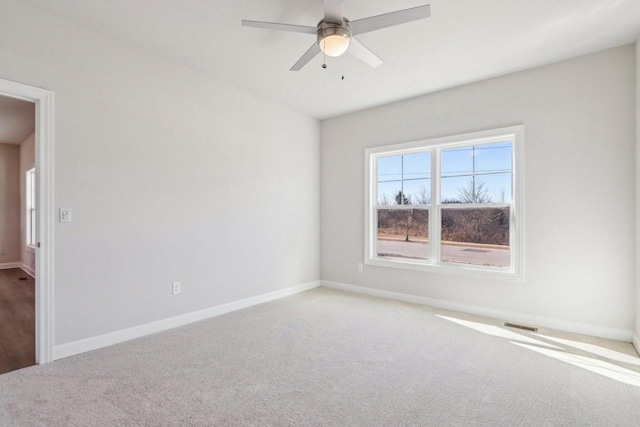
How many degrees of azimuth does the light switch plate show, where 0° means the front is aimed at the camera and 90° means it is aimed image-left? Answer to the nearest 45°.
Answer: approximately 0°

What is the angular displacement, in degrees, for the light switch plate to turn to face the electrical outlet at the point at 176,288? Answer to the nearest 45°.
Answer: approximately 90° to its left

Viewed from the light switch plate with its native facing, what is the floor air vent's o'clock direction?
The floor air vent is roughly at 10 o'clock from the light switch plate.

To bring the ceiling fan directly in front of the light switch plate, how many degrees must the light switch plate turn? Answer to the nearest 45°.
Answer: approximately 45° to its left

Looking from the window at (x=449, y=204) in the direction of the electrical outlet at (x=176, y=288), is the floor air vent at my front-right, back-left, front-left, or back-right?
back-left

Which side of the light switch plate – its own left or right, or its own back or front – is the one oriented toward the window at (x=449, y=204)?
left

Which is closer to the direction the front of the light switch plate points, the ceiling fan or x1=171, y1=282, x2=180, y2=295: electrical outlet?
the ceiling fan
